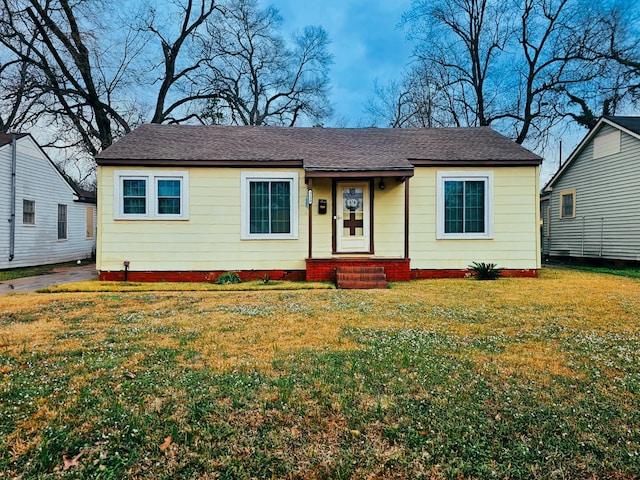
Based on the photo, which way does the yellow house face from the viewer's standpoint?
toward the camera

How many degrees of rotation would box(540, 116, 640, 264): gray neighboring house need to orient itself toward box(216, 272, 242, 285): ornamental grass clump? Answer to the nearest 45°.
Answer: approximately 90° to its right

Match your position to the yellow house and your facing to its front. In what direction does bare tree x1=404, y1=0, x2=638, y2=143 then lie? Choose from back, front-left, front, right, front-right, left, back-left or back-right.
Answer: back-left

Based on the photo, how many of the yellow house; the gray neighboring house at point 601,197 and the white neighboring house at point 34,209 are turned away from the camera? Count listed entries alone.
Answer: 0

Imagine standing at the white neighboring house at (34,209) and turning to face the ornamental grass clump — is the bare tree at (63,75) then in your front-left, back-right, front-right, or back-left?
back-left

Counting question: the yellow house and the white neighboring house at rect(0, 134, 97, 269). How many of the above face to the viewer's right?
0

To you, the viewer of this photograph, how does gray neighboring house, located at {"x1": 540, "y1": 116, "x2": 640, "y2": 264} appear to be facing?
facing the viewer and to the right of the viewer

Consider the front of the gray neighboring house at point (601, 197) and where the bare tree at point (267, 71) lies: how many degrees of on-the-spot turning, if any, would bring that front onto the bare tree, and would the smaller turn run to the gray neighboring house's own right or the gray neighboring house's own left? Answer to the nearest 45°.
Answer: approximately 135° to the gray neighboring house's own right

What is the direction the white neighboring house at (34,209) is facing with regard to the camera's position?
facing the viewer and to the left of the viewer

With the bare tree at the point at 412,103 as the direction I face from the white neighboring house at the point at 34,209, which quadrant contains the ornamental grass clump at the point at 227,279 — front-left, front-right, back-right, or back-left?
front-right

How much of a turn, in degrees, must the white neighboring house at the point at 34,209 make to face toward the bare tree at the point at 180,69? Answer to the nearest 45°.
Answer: approximately 180°

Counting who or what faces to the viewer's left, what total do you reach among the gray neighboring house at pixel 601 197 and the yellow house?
0

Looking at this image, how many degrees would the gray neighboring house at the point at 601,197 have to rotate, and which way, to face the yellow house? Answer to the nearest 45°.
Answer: approximately 90° to its right

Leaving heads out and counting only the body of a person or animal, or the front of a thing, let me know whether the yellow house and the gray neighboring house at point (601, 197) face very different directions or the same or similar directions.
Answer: same or similar directions

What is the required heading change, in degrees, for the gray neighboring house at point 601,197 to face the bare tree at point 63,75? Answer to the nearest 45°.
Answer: approximately 90° to its right
